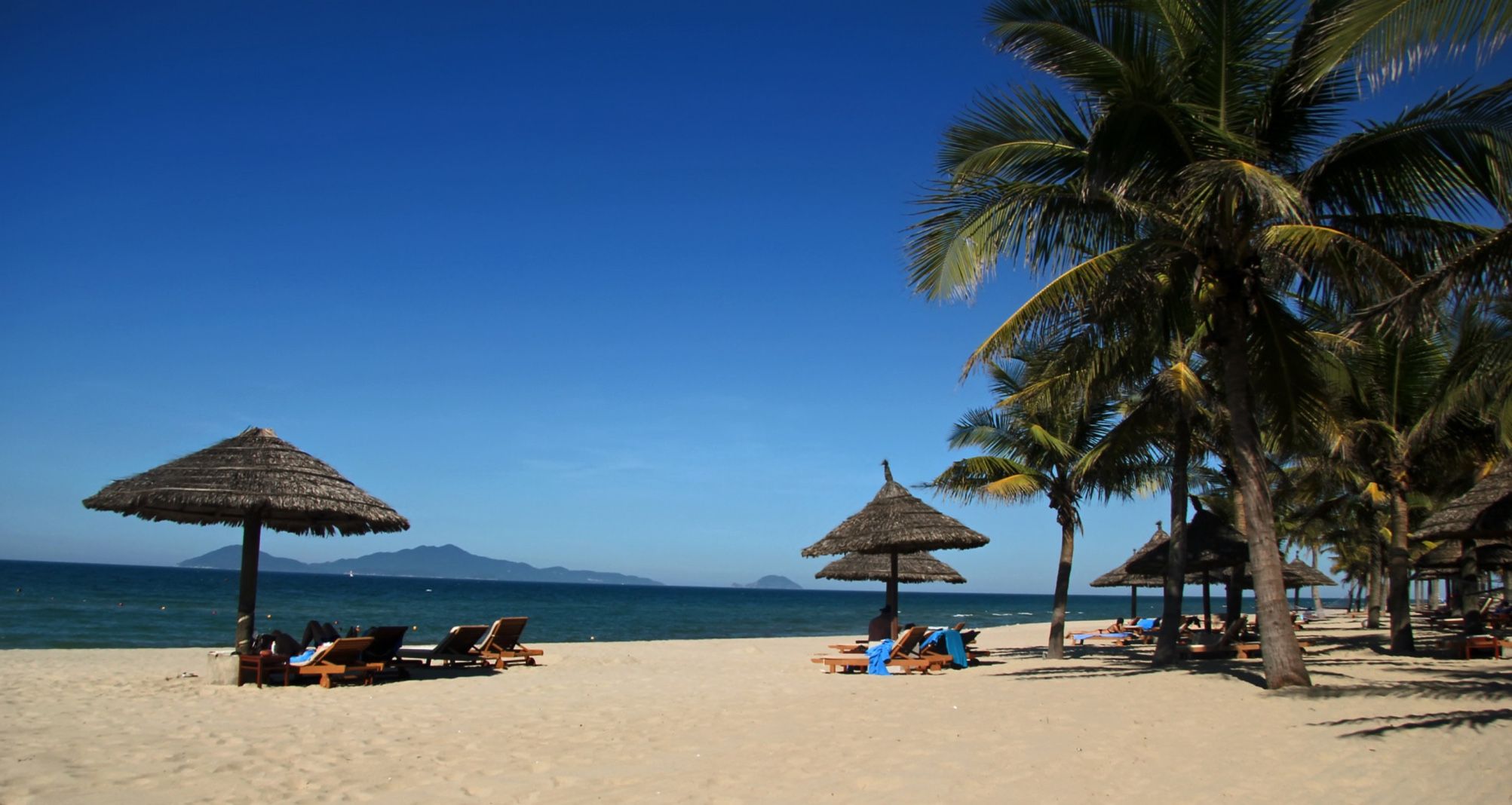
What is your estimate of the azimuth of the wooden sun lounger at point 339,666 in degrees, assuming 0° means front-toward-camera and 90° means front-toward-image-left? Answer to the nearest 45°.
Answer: approximately 135°

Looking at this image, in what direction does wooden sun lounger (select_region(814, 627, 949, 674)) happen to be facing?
to the viewer's left

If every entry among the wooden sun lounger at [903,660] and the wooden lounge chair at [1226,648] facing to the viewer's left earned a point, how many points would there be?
2

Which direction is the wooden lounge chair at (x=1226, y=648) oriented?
to the viewer's left

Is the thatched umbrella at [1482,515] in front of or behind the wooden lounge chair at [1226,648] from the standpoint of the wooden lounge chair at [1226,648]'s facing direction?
behind

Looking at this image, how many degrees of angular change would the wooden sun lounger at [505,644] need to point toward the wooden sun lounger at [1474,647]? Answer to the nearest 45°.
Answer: approximately 135° to its right

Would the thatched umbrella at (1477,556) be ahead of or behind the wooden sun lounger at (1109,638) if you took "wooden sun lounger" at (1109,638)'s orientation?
behind

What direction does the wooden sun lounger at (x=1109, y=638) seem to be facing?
to the viewer's left

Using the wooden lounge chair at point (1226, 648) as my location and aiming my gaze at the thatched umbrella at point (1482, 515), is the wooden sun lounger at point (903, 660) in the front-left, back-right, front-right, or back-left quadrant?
back-right
